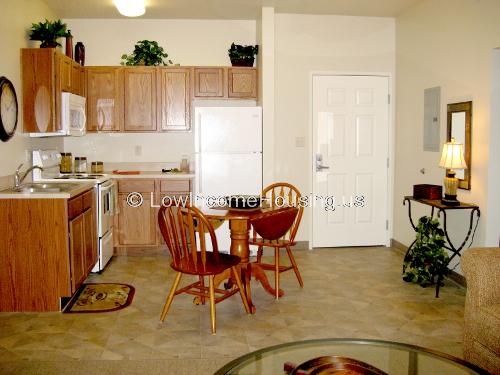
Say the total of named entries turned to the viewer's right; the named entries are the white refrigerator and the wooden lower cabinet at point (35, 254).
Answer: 1

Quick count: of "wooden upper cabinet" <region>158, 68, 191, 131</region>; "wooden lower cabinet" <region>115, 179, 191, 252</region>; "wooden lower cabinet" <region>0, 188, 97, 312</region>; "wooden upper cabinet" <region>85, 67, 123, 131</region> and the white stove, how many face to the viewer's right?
2

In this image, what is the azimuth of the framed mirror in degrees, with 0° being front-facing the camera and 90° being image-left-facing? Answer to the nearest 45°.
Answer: approximately 45°

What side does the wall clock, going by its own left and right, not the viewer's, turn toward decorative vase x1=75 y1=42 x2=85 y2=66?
left

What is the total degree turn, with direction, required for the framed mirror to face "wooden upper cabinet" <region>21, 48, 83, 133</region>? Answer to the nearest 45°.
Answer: approximately 45° to its right

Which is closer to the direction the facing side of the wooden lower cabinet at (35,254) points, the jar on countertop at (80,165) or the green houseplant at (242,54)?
the green houseplant

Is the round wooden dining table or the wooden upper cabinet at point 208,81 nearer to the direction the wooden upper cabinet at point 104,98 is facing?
the round wooden dining table

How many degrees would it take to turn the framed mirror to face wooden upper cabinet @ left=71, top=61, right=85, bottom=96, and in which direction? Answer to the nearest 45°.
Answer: approximately 45° to its right
